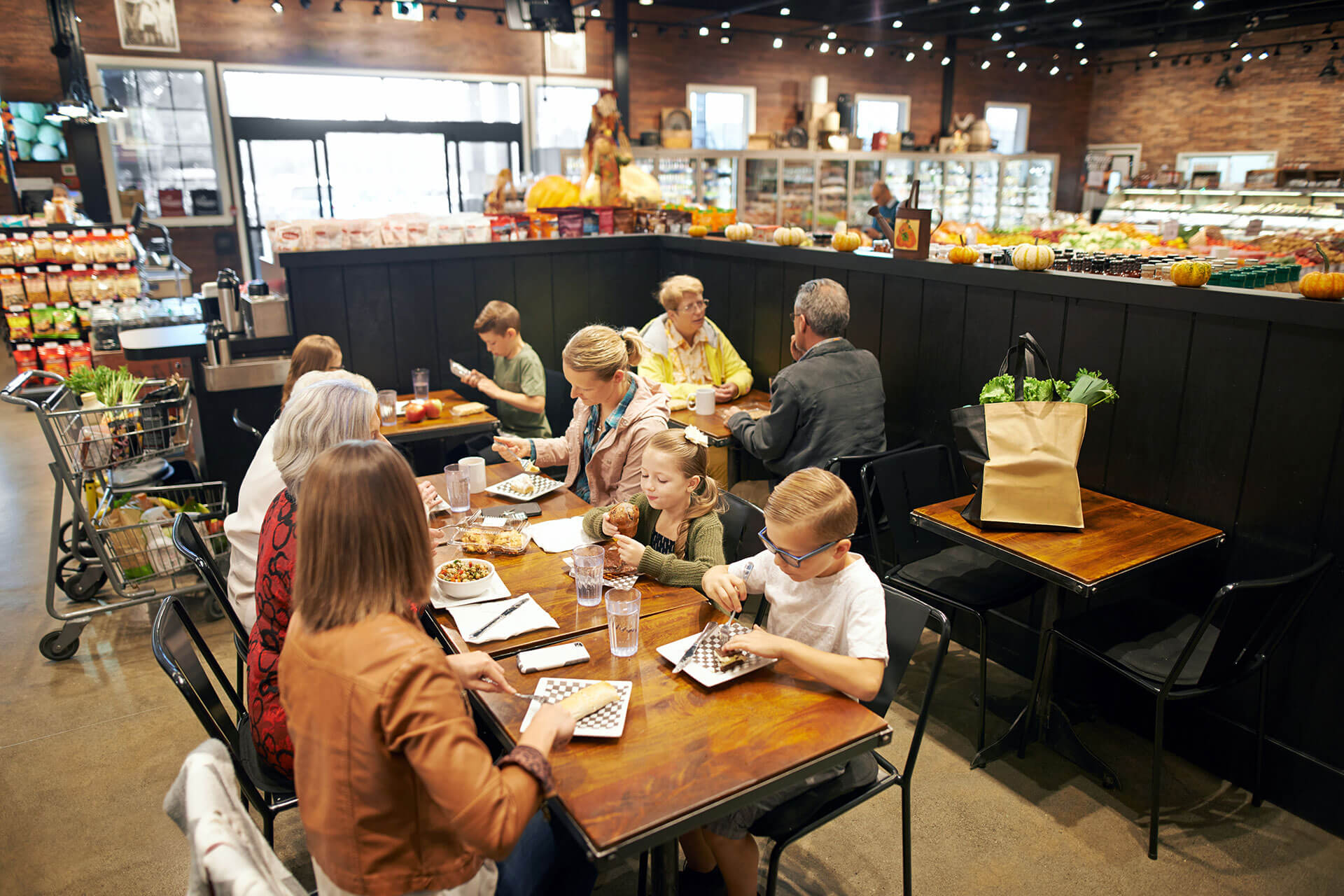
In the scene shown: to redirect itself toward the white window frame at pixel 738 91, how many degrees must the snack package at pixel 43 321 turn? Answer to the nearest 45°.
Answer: approximately 90° to its left

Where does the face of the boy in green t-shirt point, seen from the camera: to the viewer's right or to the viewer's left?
to the viewer's left

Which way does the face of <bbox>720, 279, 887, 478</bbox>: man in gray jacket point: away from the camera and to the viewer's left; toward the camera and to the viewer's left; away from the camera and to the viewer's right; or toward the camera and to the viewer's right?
away from the camera and to the viewer's left

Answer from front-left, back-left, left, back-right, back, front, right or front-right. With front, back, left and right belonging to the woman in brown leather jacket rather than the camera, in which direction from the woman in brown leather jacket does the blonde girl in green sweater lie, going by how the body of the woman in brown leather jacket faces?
front

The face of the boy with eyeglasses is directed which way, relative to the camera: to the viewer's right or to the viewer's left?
to the viewer's left

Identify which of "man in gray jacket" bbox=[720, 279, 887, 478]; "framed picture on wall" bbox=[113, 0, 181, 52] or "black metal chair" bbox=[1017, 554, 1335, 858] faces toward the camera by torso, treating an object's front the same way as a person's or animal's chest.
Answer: the framed picture on wall

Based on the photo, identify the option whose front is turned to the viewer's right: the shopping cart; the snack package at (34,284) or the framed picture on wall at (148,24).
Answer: the shopping cart

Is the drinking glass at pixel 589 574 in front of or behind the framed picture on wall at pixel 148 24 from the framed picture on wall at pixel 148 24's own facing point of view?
in front

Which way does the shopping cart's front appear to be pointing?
to the viewer's right

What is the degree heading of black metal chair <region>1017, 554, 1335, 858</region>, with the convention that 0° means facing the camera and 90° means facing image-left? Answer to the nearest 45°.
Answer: approximately 135°

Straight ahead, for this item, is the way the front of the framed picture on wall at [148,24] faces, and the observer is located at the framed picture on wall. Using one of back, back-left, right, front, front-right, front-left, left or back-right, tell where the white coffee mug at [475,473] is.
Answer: front

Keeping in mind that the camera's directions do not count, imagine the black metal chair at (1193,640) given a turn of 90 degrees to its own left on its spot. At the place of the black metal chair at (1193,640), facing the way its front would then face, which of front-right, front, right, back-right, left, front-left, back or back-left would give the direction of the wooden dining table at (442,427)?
front-right

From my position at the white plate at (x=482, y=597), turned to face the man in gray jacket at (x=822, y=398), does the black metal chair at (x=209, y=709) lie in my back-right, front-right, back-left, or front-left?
back-left

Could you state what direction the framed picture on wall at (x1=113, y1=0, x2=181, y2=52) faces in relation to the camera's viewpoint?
facing the viewer

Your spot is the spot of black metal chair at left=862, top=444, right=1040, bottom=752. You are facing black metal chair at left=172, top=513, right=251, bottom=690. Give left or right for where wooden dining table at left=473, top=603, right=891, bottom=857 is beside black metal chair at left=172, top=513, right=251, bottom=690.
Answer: left

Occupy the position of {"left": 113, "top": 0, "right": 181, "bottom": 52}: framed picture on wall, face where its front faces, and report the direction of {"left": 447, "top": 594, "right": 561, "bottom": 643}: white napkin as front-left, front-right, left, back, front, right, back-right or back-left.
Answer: front

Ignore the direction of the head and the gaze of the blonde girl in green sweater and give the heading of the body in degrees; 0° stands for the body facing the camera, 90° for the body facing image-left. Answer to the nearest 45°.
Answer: approximately 45°

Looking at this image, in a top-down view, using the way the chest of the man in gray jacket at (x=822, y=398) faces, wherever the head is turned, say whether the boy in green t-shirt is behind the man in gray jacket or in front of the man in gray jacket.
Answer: in front
